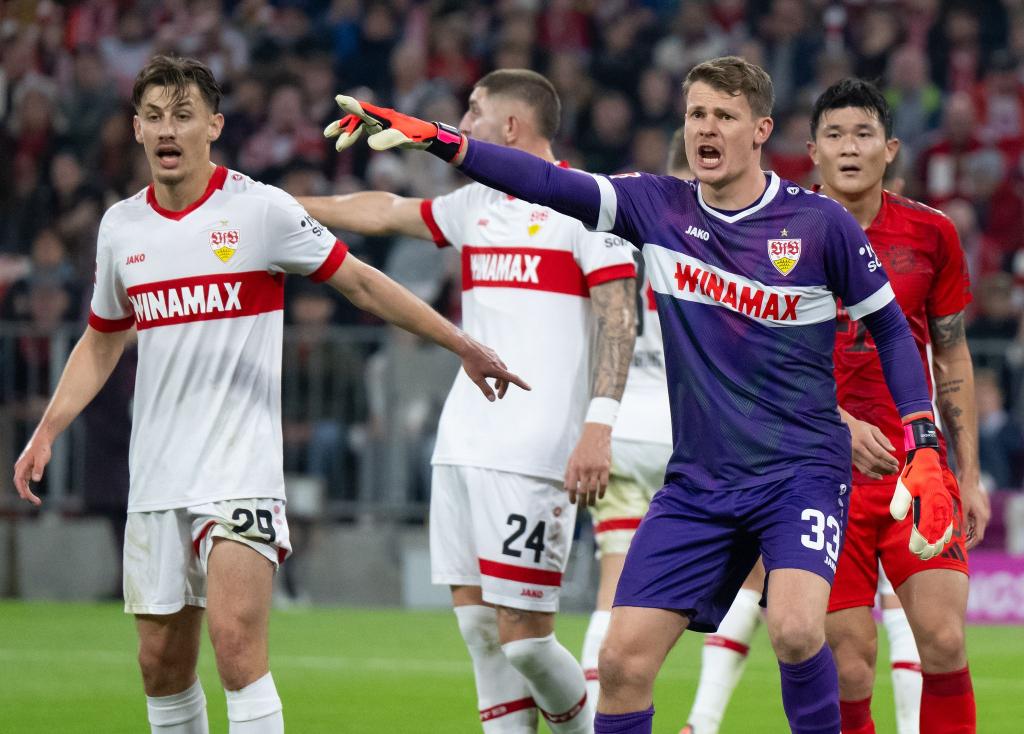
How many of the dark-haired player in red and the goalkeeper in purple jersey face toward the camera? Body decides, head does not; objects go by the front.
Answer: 2

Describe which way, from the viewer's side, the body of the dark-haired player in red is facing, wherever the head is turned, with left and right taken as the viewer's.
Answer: facing the viewer

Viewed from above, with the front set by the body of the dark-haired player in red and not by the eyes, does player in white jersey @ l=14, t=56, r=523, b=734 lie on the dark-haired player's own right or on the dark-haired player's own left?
on the dark-haired player's own right

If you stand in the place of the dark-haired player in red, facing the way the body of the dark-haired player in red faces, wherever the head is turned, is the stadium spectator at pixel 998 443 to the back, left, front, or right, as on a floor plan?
back

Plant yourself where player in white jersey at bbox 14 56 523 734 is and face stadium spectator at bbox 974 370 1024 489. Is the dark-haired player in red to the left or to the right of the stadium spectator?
right

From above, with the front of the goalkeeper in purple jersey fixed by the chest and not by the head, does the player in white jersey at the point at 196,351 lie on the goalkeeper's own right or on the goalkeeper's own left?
on the goalkeeper's own right

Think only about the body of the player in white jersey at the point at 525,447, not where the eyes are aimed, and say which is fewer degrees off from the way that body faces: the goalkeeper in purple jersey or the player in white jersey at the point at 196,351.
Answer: the player in white jersey

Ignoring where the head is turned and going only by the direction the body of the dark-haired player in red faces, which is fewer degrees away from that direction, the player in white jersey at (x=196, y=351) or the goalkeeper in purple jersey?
the goalkeeper in purple jersey

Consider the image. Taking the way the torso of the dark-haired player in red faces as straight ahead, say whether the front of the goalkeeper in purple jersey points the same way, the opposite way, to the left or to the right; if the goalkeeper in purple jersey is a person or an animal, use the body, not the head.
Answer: the same way

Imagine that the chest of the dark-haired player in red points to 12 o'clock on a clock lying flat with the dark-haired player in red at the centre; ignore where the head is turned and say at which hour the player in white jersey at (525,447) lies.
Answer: The player in white jersey is roughly at 3 o'clock from the dark-haired player in red.

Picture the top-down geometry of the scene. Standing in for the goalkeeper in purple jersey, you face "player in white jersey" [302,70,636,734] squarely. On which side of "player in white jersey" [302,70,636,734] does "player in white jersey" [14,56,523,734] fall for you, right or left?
left

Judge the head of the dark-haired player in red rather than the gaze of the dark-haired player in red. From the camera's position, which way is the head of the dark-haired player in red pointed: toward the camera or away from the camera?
toward the camera
